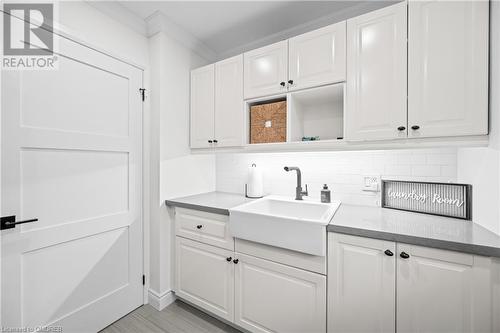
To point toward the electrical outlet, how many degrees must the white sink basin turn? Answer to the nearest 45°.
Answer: approximately 180°

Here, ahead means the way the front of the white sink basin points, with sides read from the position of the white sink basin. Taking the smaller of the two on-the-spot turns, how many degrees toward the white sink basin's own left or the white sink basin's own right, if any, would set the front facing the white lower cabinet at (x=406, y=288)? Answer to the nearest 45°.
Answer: approximately 135° to the white sink basin's own left

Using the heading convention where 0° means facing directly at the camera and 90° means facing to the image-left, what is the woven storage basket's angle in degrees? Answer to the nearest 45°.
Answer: approximately 45°

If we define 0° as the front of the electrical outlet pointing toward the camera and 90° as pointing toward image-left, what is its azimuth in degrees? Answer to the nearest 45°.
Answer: approximately 0°

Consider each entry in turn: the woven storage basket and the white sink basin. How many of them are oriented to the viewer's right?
0

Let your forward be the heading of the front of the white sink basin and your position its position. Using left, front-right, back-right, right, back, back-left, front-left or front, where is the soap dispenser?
back

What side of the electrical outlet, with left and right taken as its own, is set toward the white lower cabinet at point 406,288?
front

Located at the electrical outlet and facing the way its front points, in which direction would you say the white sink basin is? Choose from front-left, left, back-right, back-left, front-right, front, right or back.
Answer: front-right
